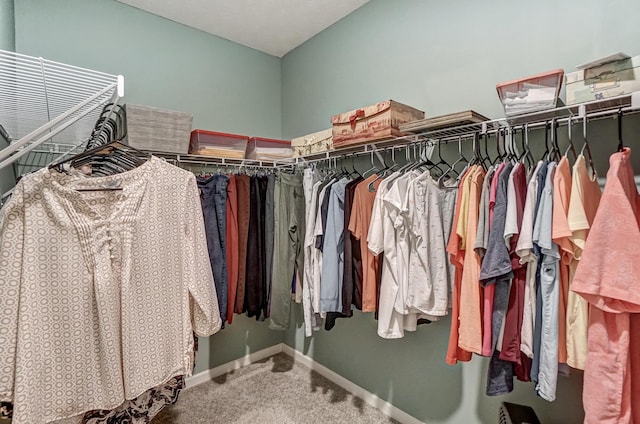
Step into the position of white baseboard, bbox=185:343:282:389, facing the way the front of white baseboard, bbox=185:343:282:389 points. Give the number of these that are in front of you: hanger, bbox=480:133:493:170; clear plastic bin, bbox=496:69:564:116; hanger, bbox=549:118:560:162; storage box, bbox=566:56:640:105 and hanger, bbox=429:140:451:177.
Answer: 5

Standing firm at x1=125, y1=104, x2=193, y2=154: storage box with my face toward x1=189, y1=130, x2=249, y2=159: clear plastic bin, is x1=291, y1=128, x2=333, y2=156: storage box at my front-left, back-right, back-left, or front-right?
front-right

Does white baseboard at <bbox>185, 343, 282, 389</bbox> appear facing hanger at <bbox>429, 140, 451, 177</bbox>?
yes

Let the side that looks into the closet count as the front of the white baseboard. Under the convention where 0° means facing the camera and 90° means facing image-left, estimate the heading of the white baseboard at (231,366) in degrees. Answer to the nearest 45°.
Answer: approximately 315°

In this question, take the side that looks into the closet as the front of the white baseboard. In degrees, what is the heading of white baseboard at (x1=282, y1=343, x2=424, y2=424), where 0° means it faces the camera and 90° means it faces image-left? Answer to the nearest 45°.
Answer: approximately 45°

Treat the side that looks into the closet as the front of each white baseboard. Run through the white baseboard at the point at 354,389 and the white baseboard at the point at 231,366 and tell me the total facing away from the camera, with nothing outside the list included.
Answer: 0

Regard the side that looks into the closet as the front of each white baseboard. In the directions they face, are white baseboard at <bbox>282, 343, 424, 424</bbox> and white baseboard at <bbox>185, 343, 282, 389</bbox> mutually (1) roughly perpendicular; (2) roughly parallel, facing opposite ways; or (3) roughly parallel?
roughly perpendicular

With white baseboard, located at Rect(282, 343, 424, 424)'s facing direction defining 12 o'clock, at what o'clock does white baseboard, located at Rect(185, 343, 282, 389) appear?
white baseboard, located at Rect(185, 343, 282, 389) is roughly at 2 o'clock from white baseboard, located at Rect(282, 343, 424, 424).
